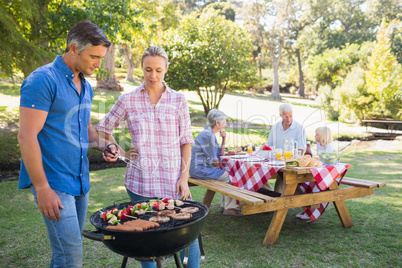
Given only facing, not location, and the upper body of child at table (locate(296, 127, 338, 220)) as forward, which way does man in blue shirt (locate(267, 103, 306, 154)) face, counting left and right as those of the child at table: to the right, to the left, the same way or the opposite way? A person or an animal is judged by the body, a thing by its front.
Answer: to the left

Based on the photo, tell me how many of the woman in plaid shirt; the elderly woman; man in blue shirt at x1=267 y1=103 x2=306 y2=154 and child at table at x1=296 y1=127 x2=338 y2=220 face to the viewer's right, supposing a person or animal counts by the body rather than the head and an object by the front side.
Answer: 1

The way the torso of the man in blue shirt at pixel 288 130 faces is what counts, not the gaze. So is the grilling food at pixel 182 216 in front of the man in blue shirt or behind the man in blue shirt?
in front

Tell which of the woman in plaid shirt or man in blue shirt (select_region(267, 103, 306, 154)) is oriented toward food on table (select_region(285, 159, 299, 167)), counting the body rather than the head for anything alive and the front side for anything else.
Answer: the man in blue shirt

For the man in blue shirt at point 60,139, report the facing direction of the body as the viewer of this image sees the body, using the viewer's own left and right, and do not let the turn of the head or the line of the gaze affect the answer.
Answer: facing the viewer and to the right of the viewer

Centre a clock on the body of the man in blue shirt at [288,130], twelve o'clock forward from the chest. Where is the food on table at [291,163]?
The food on table is roughly at 12 o'clock from the man in blue shirt.

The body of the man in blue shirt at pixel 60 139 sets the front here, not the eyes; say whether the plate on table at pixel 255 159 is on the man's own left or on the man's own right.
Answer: on the man's own left

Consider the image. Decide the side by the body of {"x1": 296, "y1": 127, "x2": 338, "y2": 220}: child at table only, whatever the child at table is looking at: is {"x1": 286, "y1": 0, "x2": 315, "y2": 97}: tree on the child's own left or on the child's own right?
on the child's own right

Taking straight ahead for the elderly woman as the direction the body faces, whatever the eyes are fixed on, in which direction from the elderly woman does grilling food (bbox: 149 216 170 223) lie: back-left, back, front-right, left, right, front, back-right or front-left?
right

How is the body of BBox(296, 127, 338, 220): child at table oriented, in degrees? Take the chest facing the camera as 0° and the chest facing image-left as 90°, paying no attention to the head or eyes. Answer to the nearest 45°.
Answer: approximately 90°

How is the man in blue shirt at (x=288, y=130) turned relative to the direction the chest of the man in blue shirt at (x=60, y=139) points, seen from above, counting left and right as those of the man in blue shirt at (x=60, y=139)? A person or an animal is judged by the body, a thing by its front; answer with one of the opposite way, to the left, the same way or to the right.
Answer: to the right

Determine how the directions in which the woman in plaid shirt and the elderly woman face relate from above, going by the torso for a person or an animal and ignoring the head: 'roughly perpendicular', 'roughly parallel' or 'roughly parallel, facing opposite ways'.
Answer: roughly perpendicular

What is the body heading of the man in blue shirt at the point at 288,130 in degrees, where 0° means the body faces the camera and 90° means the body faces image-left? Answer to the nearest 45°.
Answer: approximately 0°

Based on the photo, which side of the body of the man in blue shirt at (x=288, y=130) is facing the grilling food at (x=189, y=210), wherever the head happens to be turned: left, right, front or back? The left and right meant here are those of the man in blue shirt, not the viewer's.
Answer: front
